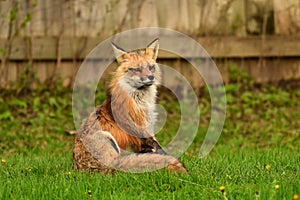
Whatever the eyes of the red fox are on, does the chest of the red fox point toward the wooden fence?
no
